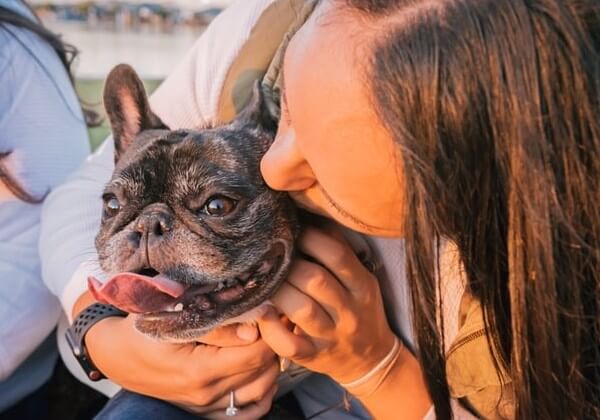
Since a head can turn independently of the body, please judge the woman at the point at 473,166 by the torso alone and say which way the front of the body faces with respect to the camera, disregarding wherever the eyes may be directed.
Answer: to the viewer's left

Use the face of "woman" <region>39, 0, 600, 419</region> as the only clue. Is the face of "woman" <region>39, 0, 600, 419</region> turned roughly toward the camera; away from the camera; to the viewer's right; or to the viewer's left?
to the viewer's left
